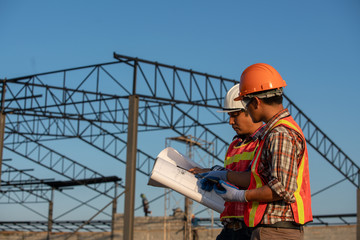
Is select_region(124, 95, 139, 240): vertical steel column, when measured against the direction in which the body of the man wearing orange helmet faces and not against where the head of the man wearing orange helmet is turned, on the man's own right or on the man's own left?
on the man's own right

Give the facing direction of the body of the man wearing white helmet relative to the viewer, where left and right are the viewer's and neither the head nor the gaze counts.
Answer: facing the viewer and to the left of the viewer

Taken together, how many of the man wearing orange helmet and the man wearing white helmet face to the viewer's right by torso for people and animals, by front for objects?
0

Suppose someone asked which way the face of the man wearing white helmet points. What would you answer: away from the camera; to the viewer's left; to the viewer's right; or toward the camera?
to the viewer's left

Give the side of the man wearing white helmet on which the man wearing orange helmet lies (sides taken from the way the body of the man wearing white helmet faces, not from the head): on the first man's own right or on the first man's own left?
on the first man's own left

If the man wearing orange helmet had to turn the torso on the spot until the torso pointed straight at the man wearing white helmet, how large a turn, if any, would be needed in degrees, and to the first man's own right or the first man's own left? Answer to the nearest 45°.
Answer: approximately 90° to the first man's own right

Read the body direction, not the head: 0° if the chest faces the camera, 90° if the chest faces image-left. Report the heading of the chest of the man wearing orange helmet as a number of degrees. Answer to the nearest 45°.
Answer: approximately 90°
